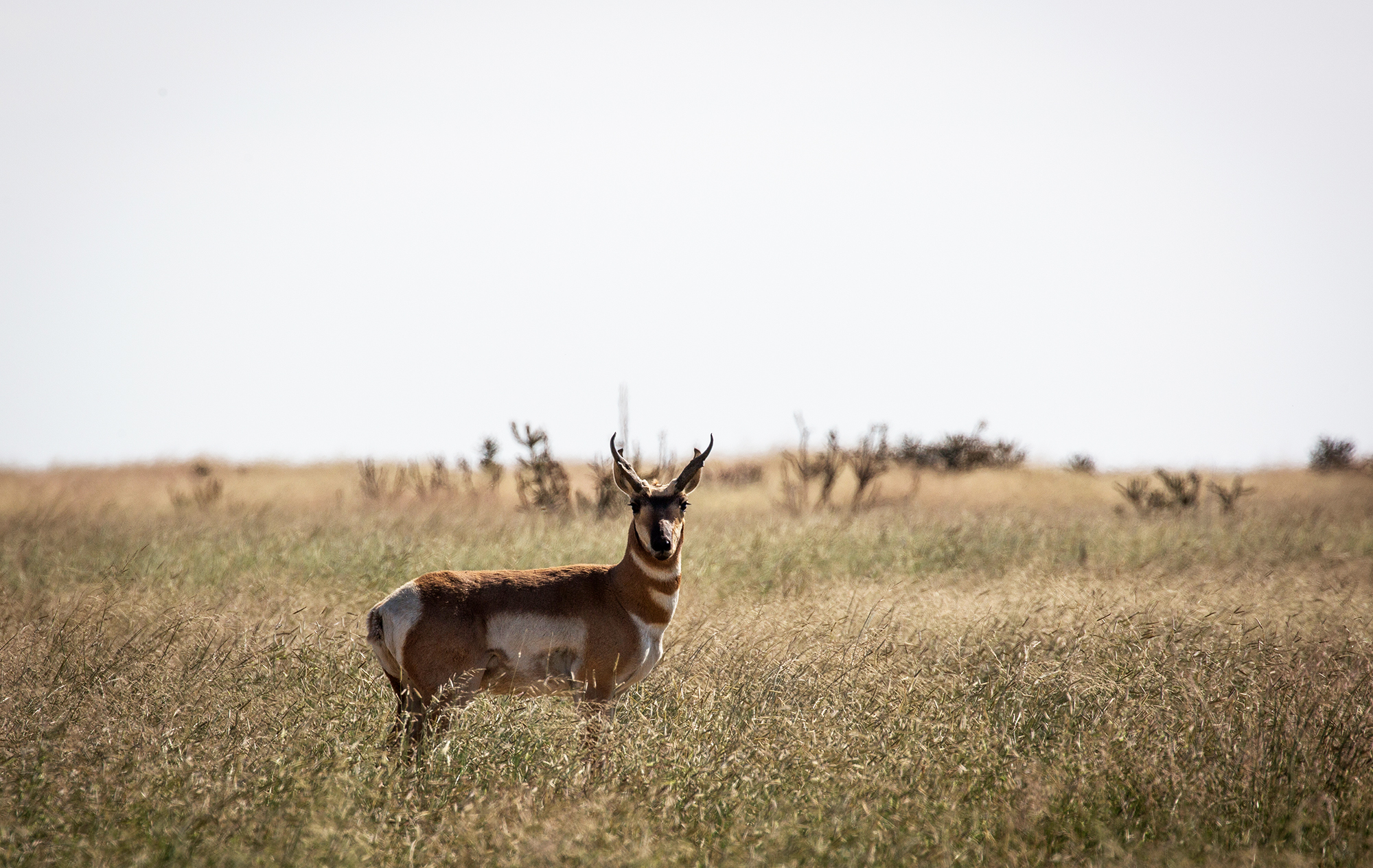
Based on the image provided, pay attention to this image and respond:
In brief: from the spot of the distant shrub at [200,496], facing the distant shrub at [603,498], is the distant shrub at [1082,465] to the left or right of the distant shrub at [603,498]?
left

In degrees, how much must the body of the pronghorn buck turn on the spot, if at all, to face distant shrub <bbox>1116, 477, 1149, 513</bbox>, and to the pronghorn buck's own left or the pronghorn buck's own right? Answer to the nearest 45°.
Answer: approximately 45° to the pronghorn buck's own left

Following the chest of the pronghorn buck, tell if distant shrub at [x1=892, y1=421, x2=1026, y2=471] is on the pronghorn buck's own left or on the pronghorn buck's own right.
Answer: on the pronghorn buck's own left

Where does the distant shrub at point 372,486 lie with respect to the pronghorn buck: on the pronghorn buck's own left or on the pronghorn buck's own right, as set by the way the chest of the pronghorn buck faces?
on the pronghorn buck's own left

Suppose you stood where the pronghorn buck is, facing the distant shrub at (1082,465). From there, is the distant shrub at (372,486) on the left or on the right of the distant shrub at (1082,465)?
left

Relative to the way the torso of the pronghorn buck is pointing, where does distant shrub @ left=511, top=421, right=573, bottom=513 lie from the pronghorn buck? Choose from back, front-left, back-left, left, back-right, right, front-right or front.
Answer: left

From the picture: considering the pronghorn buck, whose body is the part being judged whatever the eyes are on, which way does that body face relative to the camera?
to the viewer's right

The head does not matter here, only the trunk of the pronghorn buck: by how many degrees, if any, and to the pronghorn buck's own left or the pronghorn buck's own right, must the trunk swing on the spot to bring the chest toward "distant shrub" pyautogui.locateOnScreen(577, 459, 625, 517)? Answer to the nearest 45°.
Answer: approximately 90° to the pronghorn buck's own left

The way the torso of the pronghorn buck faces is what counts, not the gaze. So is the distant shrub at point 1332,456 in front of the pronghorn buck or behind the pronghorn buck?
in front

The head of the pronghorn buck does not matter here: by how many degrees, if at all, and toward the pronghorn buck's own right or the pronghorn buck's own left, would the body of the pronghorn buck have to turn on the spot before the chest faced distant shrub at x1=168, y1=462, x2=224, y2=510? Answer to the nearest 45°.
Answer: approximately 135° to the pronghorn buck's own left

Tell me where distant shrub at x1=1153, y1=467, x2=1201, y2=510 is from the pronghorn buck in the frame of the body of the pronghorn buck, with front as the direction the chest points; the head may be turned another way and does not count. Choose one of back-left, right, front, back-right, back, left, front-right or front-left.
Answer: front-left

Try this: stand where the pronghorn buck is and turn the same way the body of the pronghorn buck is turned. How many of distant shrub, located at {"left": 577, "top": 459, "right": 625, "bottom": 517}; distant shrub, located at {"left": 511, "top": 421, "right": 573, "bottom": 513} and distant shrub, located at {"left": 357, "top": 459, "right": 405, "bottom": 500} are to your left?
3

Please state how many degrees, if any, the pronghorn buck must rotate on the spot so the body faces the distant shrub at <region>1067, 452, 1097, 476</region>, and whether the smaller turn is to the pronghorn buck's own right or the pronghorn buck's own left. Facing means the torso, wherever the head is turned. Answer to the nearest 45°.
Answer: approximately 45° to the pronghorn buck's own left
